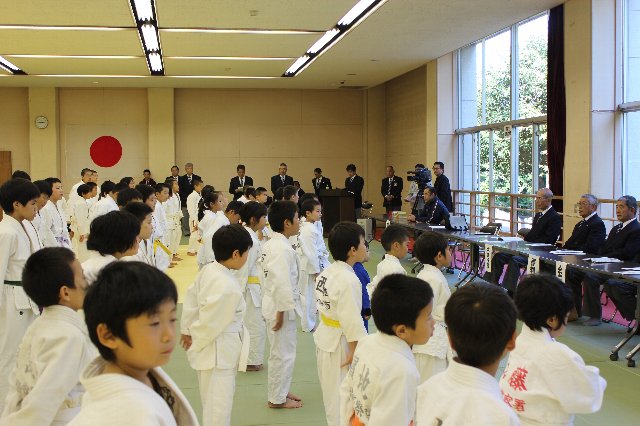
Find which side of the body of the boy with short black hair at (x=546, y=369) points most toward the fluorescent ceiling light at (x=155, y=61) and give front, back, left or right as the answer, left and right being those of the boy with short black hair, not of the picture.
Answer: left

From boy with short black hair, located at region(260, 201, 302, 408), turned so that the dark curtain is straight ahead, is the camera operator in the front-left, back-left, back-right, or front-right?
front-left

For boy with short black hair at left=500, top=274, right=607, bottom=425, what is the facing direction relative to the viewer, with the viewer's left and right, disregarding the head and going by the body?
facing away from the viewer and to the right of the viewer

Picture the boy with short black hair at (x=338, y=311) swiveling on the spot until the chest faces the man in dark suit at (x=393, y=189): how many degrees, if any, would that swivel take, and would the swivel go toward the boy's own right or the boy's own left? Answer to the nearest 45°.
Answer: approximately 45° to the boy's own left

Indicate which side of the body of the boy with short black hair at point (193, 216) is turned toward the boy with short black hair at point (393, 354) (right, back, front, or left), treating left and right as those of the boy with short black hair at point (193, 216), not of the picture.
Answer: right

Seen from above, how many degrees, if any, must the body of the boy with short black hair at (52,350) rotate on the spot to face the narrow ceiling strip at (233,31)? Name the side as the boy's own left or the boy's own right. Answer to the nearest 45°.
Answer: approximately 45° to the boy's own left

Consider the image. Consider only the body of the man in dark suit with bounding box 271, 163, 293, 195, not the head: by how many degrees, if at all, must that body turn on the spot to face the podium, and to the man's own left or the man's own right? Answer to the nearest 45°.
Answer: approximately 45° to the man's own left

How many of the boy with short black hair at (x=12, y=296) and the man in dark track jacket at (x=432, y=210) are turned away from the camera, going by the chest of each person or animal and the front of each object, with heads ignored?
0

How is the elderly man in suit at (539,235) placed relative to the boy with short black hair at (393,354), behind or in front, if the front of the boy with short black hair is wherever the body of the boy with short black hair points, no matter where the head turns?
in front

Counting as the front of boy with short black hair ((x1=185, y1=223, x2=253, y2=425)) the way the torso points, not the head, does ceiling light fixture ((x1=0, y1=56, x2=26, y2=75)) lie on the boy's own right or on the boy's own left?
on the boy's own left

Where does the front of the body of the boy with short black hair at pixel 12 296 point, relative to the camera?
to the viewer's right

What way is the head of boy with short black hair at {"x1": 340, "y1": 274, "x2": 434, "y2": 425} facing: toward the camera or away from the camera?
away from the camera

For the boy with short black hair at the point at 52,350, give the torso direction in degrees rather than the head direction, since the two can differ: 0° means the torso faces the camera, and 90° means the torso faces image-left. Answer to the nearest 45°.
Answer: approximately 225°

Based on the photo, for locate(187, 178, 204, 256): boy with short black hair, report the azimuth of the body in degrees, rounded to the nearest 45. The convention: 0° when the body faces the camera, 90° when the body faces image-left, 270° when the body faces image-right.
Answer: approximately 270°

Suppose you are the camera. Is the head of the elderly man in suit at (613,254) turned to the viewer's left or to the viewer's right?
to the viewer's left
